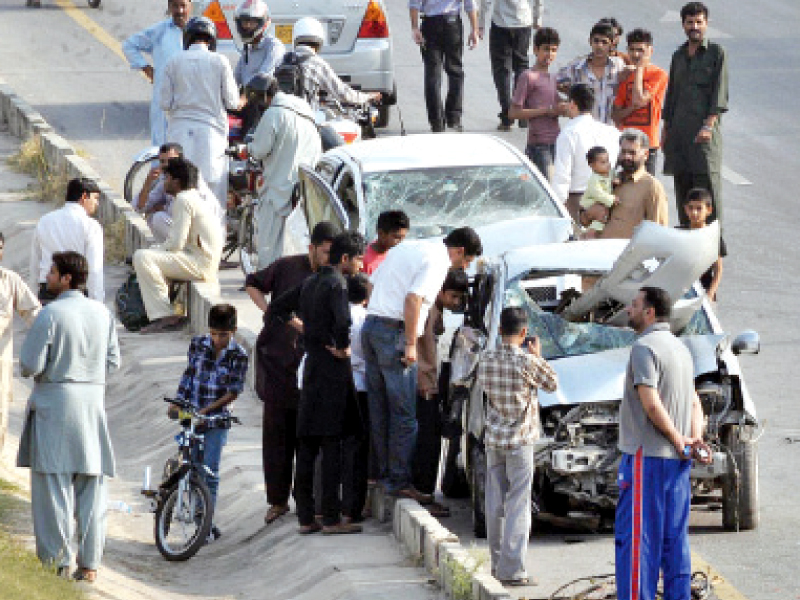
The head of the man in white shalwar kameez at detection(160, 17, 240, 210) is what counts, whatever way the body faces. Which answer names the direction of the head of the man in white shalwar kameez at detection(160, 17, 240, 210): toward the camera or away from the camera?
away from the camera

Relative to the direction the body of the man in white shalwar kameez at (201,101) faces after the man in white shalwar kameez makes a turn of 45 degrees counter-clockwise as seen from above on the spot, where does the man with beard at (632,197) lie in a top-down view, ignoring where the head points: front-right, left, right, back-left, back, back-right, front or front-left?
back

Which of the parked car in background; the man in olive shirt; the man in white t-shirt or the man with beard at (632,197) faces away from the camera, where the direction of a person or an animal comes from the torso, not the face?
the parked car in background

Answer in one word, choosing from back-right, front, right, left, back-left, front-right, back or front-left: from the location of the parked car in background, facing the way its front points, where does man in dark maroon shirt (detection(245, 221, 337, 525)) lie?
back

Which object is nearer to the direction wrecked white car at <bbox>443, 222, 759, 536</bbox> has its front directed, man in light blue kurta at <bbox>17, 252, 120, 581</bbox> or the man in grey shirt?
the man in grey shirt

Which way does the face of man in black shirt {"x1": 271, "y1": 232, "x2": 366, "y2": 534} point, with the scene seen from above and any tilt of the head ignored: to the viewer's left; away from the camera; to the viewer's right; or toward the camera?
to the viewer's right
